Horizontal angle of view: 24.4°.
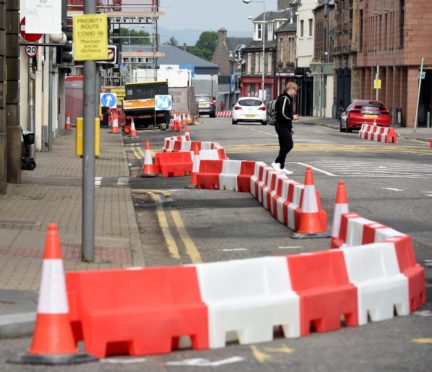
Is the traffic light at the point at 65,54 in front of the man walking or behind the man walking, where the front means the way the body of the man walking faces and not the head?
behind

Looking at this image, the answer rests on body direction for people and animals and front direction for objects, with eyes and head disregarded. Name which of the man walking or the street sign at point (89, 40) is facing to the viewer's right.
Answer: the man walking

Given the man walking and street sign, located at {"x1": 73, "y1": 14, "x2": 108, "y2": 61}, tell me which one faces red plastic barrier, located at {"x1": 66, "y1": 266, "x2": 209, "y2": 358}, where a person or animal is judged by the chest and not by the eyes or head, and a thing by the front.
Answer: the street sign

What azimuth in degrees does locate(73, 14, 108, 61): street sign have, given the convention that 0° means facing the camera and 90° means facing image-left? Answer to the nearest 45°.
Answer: approximately 0°

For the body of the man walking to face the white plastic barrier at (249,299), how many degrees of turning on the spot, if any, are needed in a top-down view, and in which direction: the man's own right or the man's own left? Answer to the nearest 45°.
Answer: approximately 90° to the man's own right

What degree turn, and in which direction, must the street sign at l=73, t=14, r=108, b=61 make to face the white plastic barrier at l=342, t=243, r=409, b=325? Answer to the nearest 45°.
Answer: approximately 45° to its left

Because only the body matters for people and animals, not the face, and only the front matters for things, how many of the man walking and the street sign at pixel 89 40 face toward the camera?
1

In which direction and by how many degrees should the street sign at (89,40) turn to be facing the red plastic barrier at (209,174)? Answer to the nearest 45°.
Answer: approximately 180°

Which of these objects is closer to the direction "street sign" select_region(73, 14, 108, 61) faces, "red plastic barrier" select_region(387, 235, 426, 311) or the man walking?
the red plastic barrier

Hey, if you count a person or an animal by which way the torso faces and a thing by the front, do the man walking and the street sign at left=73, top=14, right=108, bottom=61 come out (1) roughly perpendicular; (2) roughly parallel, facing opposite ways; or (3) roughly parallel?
roughly perpendicular
